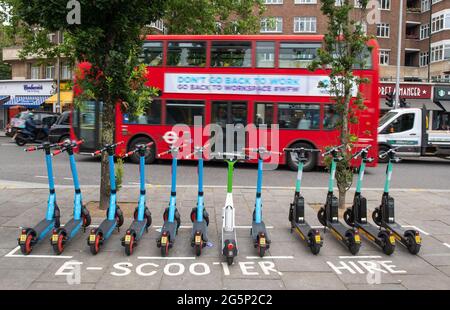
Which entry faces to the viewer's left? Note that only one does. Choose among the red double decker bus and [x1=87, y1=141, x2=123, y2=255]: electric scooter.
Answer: the red double decker bus

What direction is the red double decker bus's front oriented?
to the viewer's left
